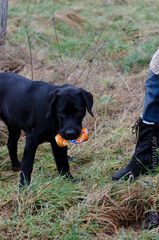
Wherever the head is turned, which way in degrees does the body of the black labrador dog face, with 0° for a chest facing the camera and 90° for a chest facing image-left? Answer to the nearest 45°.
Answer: approximately 315°
